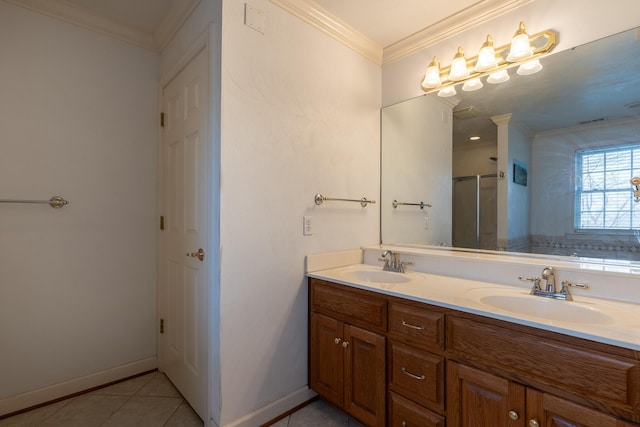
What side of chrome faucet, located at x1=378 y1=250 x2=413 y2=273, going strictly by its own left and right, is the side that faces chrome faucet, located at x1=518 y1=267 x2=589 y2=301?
left

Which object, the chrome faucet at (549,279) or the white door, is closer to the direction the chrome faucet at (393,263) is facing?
the white door

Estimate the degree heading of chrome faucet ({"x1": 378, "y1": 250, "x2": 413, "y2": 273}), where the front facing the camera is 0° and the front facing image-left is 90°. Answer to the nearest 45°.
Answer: approximately 45°

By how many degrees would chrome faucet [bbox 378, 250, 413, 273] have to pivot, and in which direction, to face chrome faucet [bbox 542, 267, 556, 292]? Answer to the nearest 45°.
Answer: approximately 90° to its left
